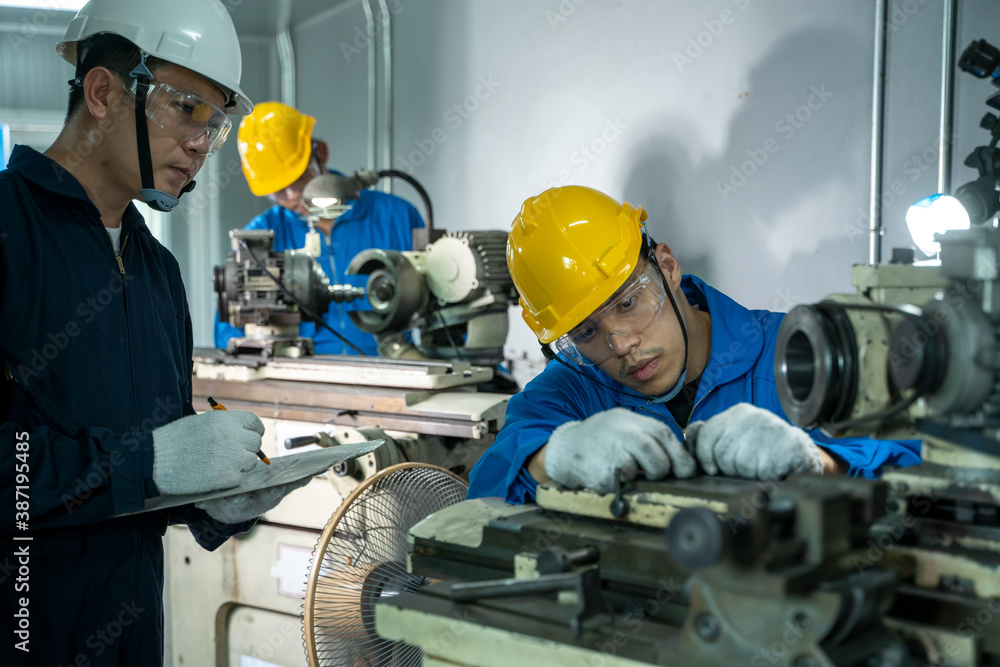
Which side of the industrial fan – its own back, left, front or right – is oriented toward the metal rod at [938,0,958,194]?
left

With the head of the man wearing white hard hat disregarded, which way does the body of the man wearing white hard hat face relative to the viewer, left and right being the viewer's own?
facing the viewer and to the right of the viewer

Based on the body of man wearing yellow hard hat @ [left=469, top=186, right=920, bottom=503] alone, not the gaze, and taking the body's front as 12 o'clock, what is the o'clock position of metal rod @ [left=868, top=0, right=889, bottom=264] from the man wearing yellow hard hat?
The metal rod is roughly at 7 o'clock from the man wearing yellow hard hat.

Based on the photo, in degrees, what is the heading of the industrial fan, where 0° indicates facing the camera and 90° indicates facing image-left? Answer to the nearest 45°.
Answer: approximately 315°

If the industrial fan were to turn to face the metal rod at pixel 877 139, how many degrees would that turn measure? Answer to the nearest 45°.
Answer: approximately 90° to its left

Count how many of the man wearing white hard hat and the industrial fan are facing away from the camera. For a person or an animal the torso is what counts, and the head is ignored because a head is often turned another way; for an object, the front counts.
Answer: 0

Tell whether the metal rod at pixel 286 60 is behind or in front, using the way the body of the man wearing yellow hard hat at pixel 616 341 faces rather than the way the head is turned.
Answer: behind

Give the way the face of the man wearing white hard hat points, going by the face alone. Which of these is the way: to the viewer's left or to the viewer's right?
to the viewer's right

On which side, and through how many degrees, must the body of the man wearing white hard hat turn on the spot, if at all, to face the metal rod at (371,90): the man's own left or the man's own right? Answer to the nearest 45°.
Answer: approximately 135° to the man's own left
